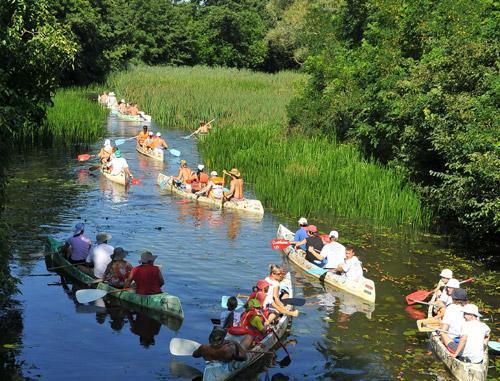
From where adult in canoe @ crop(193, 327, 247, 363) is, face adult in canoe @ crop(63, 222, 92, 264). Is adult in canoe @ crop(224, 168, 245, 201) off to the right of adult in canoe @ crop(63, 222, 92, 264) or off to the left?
right

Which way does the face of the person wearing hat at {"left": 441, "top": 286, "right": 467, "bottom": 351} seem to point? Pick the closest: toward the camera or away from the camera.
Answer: away from the camera

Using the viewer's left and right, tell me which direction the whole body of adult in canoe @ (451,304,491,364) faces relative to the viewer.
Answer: facing away from the viewer and to the left of the viewer

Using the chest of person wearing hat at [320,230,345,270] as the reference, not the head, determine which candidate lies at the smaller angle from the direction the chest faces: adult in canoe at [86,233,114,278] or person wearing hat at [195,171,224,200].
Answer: the person wearing hat

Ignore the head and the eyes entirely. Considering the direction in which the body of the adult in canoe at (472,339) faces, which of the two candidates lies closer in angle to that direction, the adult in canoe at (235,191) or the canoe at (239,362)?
the adult in canoe

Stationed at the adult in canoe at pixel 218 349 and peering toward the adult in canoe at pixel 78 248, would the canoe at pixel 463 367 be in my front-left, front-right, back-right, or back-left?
back-right

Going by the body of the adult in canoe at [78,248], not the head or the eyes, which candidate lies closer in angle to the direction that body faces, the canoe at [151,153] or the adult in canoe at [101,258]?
the canoe

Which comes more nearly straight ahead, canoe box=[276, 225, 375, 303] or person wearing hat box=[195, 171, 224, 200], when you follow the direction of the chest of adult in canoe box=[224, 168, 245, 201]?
the person wearing hat

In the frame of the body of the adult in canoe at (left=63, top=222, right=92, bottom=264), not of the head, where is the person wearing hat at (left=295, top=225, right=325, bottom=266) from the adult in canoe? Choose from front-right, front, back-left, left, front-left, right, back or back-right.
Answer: back-right

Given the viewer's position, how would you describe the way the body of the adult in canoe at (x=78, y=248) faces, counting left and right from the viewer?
facing away from the viewer and to the left of the viewer

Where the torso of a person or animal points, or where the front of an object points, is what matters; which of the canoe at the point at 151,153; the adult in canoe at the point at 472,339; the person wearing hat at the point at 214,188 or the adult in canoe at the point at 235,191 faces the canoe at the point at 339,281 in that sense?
the adult in canoe at the point at 472,339

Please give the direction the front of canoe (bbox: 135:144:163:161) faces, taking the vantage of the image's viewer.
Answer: facing away from the viewer and to the left of the viewer

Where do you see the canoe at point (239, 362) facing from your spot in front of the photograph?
facing away from the viewer and to the right of the viewer
